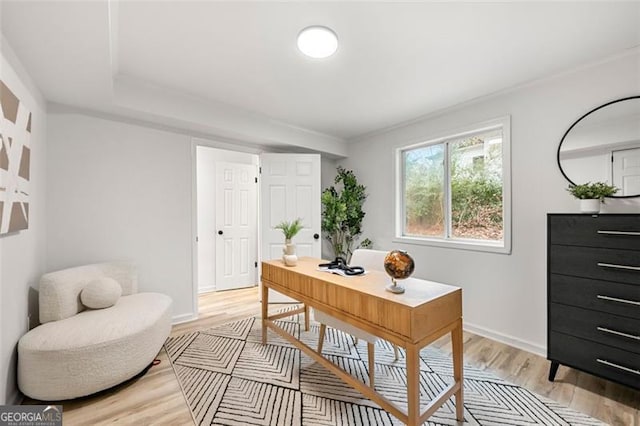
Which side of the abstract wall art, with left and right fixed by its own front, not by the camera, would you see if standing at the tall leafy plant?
front

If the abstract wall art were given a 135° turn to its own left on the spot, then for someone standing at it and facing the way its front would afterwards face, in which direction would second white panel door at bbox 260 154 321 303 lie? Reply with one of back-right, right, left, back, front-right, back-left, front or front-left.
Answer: back-right

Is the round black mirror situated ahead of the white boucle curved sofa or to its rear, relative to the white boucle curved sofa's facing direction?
ahead

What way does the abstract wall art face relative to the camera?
to the viewer's right

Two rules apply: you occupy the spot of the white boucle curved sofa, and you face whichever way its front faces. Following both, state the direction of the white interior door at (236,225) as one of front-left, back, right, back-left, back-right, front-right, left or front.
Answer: left

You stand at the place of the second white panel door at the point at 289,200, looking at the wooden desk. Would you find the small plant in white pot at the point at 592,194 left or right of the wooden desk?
left

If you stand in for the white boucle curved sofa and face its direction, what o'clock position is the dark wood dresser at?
The dark wood dresser is roughly at 12 o'clock from the white boucle curved sofa.

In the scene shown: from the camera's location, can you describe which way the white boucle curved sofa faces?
facing the viewer and to the right of the viewer

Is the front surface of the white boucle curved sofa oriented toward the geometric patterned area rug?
yes

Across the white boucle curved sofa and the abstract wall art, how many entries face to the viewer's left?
0
